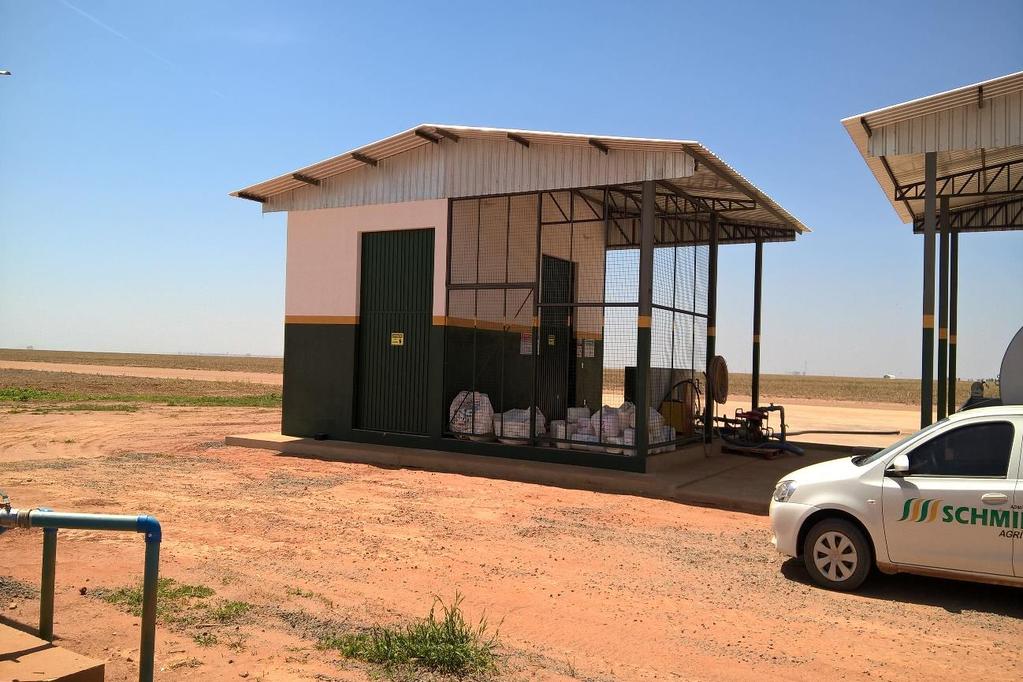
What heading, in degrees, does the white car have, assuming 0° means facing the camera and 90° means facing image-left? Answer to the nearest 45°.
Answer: approximately 90°

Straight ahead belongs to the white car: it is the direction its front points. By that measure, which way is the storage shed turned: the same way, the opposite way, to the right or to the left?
to the left

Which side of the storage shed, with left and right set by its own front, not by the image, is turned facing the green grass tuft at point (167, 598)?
front

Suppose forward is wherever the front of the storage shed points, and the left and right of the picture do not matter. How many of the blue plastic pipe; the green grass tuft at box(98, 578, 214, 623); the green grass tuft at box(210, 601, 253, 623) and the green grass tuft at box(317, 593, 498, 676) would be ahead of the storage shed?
4

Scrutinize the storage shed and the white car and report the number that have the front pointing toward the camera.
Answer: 1

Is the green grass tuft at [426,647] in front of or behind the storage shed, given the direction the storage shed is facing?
in front

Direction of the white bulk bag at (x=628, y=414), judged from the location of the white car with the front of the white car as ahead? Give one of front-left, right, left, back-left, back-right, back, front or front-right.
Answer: front-right

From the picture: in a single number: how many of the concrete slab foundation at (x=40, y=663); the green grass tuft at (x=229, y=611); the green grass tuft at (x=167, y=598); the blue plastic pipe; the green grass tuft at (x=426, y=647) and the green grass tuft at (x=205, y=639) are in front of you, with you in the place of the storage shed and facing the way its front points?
6

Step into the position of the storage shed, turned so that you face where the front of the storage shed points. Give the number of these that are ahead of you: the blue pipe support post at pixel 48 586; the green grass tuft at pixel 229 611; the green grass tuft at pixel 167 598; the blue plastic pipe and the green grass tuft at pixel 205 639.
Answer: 5

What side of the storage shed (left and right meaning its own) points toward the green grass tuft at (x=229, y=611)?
front

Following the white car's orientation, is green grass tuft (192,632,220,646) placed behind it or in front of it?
in front

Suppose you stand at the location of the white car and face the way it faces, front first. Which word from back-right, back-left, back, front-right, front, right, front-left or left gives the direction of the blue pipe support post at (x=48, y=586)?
front-left

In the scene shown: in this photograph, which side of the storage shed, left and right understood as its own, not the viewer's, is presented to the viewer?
front

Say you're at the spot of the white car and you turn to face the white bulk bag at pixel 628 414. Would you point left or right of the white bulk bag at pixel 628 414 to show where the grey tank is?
right
